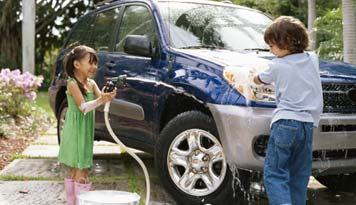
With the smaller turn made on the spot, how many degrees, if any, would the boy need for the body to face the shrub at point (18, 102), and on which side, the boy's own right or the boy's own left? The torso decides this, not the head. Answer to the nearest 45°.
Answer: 0° — they already face it

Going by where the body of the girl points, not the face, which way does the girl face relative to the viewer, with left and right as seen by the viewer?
facing the viewer and to the right of the viewer

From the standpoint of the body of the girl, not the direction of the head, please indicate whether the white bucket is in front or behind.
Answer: in front

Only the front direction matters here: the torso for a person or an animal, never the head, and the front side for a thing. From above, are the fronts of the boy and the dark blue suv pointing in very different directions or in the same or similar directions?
very different directions

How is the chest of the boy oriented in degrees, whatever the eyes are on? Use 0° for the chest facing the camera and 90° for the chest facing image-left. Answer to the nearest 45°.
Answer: approximately 135°

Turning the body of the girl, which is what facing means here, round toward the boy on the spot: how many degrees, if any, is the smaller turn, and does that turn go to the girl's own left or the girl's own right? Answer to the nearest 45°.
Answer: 0° — they already face them

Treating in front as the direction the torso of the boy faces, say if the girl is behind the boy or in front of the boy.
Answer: in front

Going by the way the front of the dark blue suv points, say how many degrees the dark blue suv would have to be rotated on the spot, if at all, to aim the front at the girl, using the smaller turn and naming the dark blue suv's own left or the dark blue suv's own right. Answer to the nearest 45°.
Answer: approximately 90° to the dark blue suv's own right

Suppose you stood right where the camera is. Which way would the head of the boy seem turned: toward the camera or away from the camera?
away from the camera

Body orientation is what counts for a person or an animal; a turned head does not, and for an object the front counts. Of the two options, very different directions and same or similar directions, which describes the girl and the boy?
very different directions

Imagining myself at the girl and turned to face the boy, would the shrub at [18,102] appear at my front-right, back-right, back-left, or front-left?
back-left

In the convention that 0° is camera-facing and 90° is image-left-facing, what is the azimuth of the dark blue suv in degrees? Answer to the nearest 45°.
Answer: approximately 315°

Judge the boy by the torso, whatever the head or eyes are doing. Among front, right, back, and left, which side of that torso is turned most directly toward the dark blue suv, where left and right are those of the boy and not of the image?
front
